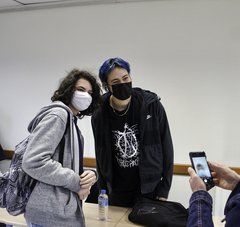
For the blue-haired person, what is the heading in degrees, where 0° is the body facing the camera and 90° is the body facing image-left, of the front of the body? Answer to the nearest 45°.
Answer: approximately 0°

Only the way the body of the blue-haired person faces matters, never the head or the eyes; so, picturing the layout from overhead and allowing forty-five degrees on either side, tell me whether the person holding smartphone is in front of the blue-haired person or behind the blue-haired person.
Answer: in front
